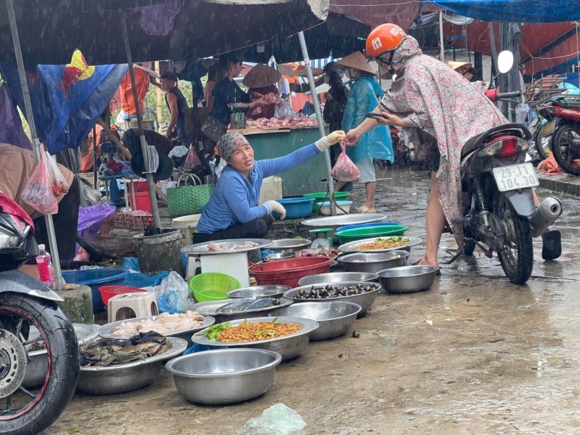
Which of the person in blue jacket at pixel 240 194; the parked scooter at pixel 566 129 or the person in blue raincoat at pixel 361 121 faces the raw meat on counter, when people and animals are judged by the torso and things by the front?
the person in blue raincoat at pixel 361 121

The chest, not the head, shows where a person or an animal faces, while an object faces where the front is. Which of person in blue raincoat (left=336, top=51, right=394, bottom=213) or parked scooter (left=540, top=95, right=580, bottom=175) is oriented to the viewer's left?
the person in blue raincoat

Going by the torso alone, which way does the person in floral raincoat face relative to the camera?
to the viewer's left

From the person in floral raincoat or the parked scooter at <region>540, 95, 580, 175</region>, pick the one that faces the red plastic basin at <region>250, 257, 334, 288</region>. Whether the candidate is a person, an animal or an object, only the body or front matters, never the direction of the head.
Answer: the person in floral raincoat

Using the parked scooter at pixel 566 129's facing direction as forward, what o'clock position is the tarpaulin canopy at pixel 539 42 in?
The tarpaulin canopy is roughly at 9 o'clock from the parked scooter.

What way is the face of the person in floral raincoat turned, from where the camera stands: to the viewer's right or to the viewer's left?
to the viewer's left

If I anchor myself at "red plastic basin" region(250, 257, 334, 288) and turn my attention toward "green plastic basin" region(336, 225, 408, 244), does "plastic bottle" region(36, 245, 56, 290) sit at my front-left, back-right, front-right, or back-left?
back-left
